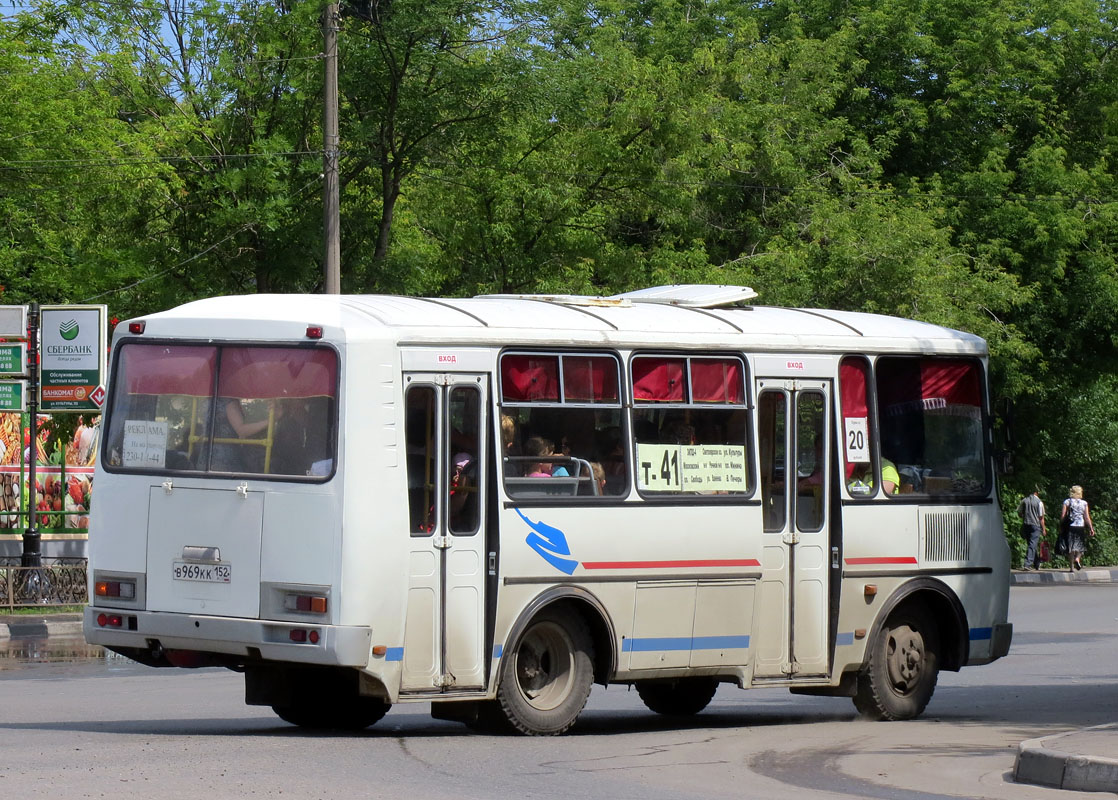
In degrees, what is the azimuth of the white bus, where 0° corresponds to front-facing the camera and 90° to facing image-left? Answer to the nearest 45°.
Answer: approximately 225°

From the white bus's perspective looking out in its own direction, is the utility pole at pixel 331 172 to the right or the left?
on its left

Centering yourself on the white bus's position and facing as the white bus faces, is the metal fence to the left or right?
on its left

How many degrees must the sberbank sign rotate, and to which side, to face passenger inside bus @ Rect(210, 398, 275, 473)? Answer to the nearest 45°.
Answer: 0° — it already faces them

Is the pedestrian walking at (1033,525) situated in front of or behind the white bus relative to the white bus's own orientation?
in front

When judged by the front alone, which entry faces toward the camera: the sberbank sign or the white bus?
the sberbank sign

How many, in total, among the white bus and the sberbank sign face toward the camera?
1

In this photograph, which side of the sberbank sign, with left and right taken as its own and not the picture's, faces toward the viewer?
front

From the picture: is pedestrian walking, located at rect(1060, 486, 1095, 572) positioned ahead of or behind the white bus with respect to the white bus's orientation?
ahead
